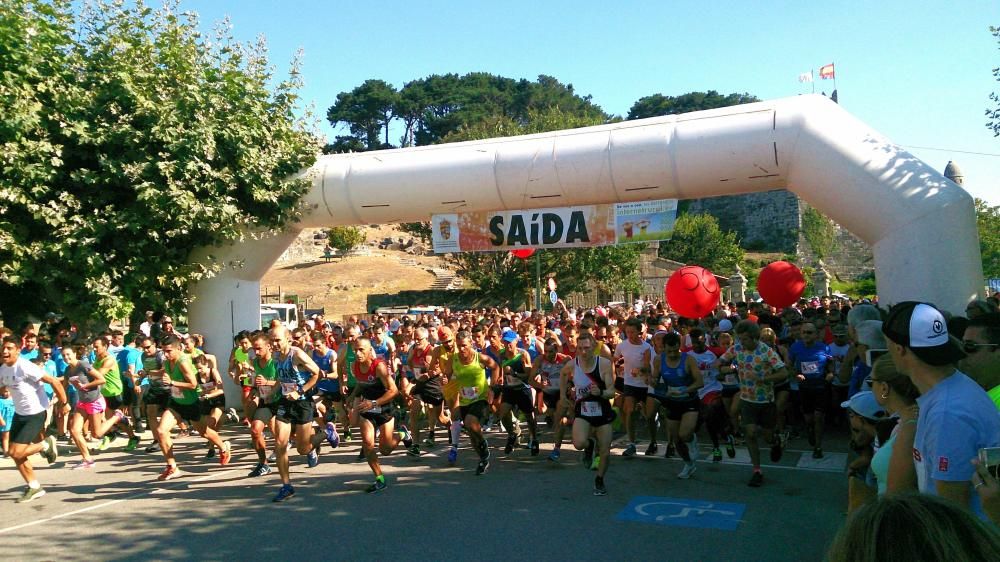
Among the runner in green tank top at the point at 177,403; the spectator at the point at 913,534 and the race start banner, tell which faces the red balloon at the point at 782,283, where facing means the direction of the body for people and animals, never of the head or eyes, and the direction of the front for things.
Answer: the spectator

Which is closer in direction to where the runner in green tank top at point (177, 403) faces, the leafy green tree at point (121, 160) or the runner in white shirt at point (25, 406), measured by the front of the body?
the runner in white shirt

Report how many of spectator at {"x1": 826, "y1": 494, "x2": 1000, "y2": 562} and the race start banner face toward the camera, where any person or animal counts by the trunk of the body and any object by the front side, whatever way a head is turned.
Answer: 1

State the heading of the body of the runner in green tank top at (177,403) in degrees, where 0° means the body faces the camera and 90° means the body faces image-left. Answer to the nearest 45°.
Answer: approximately 45°

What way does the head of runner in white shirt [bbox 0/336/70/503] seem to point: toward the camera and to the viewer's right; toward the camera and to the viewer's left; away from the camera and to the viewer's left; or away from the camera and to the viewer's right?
toward the camera and to the viewer's left

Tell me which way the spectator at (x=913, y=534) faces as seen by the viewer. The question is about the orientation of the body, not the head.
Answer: away from the camera

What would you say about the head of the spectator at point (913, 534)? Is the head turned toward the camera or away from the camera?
away from the camera

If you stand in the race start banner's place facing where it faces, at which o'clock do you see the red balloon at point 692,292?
The red balloon is roughly at 8 o'clock from the race start banner.

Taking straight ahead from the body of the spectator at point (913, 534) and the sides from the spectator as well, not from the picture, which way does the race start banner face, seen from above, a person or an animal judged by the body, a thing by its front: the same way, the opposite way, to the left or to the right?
the opposite way

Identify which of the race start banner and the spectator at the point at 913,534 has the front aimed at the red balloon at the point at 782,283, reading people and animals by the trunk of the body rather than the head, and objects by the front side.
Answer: the spectator

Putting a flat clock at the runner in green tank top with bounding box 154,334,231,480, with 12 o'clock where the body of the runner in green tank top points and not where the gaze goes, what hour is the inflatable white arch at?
The inflatable white arch is roughly at 8 o'clock from the runner in green tank top.

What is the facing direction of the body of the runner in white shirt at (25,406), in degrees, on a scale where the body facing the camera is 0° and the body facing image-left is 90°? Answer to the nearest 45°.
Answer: approximately 45°
